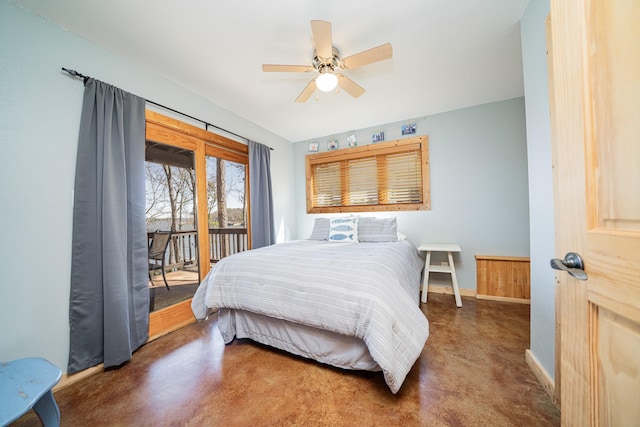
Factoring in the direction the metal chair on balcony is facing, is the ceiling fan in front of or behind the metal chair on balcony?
behind

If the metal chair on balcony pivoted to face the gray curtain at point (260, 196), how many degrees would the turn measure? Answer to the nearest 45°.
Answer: approximately 135° to its right

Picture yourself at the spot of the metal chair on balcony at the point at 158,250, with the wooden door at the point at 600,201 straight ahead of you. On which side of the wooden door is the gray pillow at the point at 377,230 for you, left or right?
left
